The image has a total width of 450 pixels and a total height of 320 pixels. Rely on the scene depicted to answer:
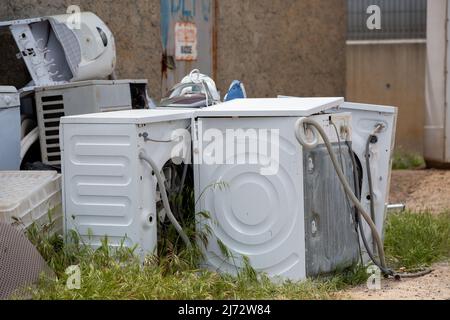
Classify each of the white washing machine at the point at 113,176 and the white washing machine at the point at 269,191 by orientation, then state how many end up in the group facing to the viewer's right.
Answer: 0

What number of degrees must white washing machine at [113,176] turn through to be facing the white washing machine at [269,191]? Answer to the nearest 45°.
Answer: approximately 135° to its right

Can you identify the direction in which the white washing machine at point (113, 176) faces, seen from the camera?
facing away from the viewer and to the left of the viewer

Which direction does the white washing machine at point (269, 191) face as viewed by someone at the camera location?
facing away from the viewer and to the left of the viewer

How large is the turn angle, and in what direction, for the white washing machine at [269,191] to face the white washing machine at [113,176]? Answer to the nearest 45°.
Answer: approximately 45° to its left
